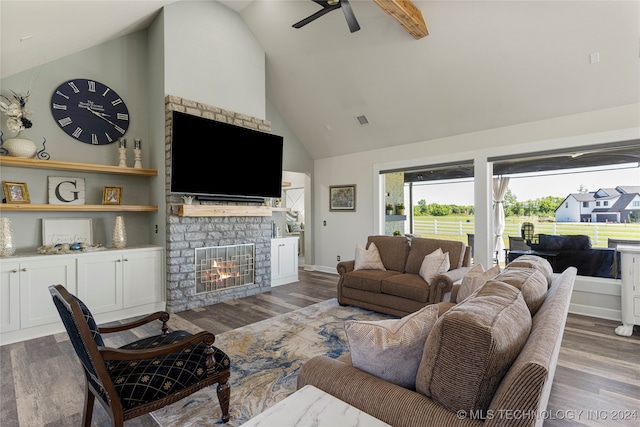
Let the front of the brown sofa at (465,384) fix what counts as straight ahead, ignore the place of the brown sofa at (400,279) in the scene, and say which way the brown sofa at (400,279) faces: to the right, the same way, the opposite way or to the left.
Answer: to the left

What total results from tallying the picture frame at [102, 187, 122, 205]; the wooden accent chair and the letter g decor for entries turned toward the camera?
2

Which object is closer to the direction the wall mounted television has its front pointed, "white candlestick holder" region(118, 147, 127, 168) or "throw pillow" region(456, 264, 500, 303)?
the throw pillow

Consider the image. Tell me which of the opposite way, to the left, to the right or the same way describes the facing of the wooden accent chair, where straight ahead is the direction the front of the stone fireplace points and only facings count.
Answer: to the left

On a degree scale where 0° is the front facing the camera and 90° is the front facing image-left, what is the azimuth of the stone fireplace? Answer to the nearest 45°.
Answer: approximately 315°

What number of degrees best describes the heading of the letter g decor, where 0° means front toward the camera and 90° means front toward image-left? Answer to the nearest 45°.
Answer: approximately 0°

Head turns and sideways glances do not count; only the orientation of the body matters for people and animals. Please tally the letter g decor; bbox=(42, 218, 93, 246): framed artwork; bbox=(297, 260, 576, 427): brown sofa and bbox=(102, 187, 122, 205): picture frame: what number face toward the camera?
3

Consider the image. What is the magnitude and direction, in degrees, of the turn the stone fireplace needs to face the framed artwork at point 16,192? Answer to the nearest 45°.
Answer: approximately 135° to its right

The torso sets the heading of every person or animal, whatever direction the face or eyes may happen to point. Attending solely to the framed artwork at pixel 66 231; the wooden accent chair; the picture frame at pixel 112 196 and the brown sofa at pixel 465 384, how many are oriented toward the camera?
2
